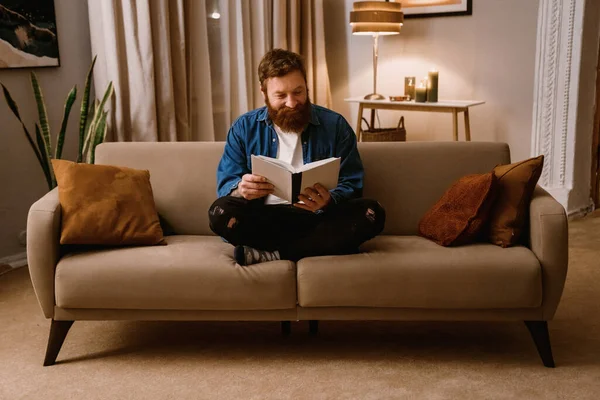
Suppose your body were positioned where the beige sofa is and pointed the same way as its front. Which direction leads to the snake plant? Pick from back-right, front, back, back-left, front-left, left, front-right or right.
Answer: back-right

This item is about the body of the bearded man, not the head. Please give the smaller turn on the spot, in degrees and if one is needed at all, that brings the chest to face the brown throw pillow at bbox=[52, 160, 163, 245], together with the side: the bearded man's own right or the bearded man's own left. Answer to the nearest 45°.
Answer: approximately 90° to the bearded man's own right

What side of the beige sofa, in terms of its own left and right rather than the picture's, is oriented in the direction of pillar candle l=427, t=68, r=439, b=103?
back

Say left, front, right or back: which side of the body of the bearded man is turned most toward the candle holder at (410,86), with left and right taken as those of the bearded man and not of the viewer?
back

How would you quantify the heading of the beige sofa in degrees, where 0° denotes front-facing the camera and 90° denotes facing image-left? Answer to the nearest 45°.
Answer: approximately 0°

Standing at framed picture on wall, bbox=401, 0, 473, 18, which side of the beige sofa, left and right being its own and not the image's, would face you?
back

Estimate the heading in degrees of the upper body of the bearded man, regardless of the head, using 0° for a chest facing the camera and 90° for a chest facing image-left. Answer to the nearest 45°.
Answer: approximately 0°

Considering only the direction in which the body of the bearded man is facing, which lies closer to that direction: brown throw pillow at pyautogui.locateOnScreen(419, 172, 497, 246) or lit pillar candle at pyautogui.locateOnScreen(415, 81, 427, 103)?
the brown throw pillow

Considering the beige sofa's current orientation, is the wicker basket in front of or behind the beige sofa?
behind
